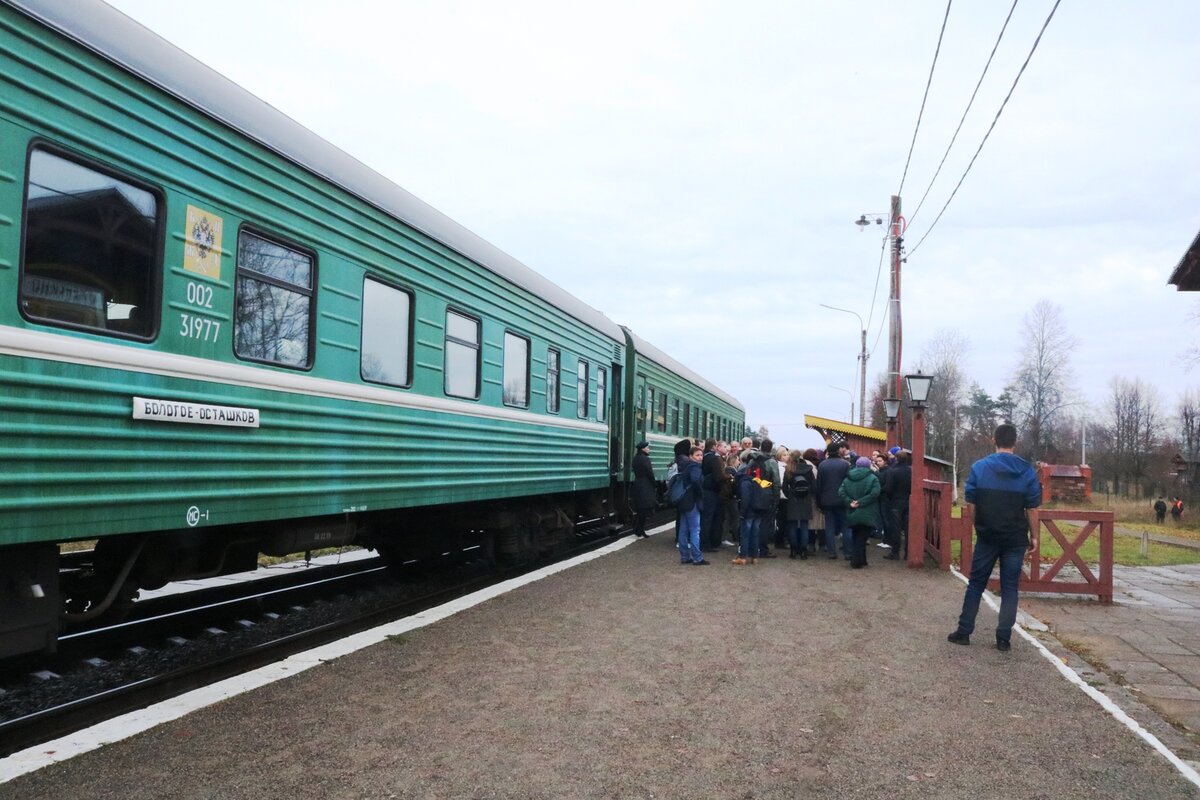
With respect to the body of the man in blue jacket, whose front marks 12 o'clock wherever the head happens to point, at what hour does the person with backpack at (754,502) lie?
The person with backpack is roughly at 11 o'clock from the man in blue jacket.

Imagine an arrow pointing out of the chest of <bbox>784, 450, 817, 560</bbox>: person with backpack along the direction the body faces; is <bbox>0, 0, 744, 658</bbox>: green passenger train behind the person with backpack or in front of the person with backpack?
behind

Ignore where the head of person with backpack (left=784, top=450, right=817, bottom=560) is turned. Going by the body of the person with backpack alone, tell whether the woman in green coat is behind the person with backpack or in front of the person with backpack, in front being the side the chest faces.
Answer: behind

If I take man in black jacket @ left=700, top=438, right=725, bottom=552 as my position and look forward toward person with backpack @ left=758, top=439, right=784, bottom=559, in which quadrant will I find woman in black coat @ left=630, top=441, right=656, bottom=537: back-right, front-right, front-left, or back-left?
back-left

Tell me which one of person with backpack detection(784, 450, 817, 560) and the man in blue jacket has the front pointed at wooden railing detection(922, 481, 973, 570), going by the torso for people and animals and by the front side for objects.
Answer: the man in blue jacket

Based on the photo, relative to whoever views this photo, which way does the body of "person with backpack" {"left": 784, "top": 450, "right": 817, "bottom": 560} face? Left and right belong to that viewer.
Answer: facing away from the viewer

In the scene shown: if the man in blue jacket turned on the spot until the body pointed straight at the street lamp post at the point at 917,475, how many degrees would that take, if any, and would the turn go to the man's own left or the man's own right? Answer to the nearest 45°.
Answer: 0° — they already face it

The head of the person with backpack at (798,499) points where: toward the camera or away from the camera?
away from the camera

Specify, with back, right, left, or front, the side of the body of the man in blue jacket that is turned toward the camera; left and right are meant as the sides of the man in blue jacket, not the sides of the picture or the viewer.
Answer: back

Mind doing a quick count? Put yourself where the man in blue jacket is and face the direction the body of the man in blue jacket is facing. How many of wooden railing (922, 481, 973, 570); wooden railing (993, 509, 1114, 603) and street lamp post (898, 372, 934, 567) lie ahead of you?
3
